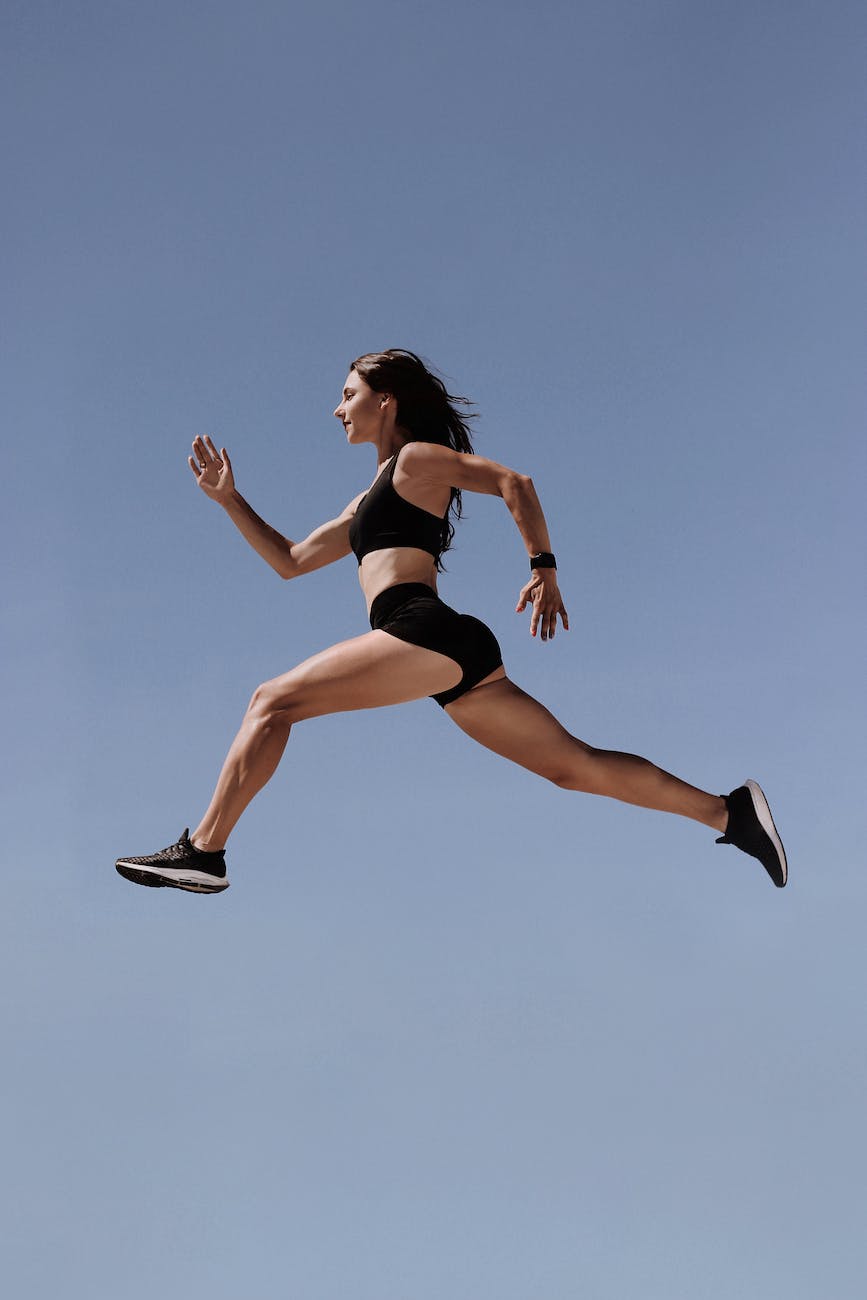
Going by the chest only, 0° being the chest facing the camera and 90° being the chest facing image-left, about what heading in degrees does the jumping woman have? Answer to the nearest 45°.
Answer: approximately 90°

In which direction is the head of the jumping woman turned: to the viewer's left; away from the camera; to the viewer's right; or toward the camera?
to the viewer's left
